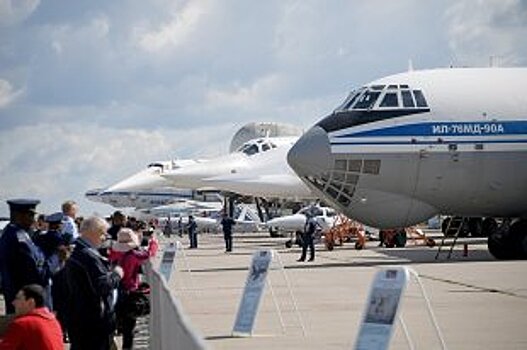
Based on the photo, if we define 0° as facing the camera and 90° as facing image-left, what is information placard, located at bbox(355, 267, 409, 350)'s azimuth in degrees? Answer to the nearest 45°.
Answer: approximately 45°

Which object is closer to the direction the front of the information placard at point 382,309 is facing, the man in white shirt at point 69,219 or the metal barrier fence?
the metal barrier fence

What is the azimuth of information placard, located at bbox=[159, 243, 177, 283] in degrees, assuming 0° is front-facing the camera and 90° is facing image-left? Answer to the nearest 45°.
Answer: approximately 45°

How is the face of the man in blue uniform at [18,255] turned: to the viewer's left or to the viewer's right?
to the viewer's right

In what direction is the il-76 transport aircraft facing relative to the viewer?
to the viewer's left

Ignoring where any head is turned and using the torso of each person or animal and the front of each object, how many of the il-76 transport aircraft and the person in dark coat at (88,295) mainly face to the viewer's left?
1

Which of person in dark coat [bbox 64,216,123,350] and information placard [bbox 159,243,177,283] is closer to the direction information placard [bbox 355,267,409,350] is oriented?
the person in dark coat

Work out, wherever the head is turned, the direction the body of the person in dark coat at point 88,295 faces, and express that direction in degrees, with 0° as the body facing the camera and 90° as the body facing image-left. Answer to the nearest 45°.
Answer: approximately 270°
